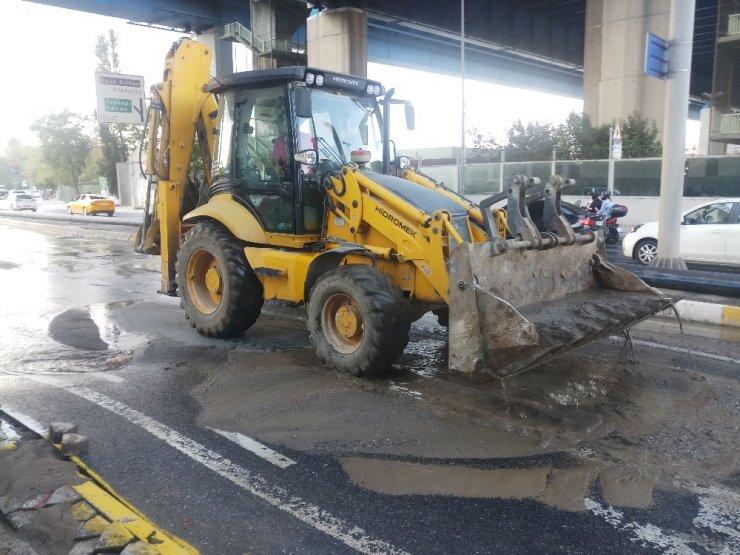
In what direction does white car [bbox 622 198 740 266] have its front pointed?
to the viewer's left

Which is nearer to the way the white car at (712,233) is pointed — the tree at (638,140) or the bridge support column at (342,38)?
the bridge support column

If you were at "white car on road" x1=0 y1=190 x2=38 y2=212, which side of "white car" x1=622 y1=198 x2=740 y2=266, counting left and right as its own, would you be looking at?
front

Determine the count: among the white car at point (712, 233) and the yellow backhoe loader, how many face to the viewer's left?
1

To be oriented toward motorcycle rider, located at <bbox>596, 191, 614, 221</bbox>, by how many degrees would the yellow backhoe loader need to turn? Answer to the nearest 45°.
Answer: approximately 90° to its left

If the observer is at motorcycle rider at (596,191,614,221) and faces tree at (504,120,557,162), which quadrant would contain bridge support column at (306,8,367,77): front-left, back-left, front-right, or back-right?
front-left

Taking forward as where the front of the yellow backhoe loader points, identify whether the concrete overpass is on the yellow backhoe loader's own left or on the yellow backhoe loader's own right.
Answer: on the yellow backhoe loader's own left

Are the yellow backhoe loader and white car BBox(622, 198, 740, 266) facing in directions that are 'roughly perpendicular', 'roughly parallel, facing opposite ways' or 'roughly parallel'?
roughly parallel, facing opposite ways

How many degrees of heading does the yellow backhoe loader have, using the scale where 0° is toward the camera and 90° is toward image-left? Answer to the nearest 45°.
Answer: approximately 315°

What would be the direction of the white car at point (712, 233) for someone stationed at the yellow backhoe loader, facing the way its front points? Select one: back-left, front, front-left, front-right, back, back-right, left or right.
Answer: left

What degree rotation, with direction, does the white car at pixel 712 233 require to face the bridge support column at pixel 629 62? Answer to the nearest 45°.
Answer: approximately 90° to its right

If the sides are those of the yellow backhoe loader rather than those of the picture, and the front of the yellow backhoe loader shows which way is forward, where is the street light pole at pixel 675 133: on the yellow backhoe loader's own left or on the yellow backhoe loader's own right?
on the yellow backhoe loader's own left
